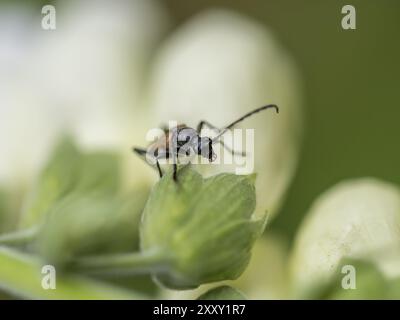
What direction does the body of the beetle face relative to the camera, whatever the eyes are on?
to the viewer's right
